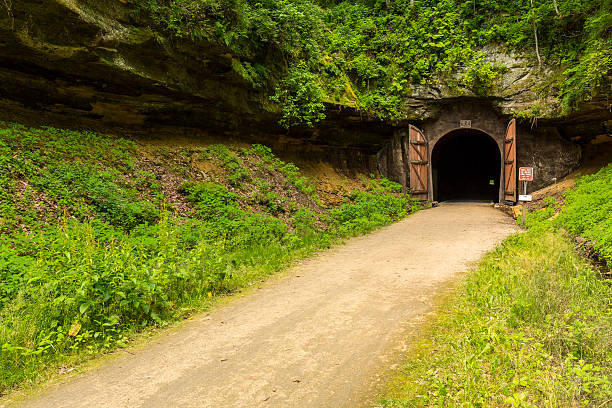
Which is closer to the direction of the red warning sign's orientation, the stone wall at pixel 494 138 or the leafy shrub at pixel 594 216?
the leafy shrub

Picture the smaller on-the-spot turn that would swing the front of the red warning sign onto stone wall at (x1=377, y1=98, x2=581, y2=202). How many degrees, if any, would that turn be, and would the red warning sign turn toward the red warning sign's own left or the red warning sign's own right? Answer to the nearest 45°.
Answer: approximately 180°

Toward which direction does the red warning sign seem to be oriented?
toward the camera
